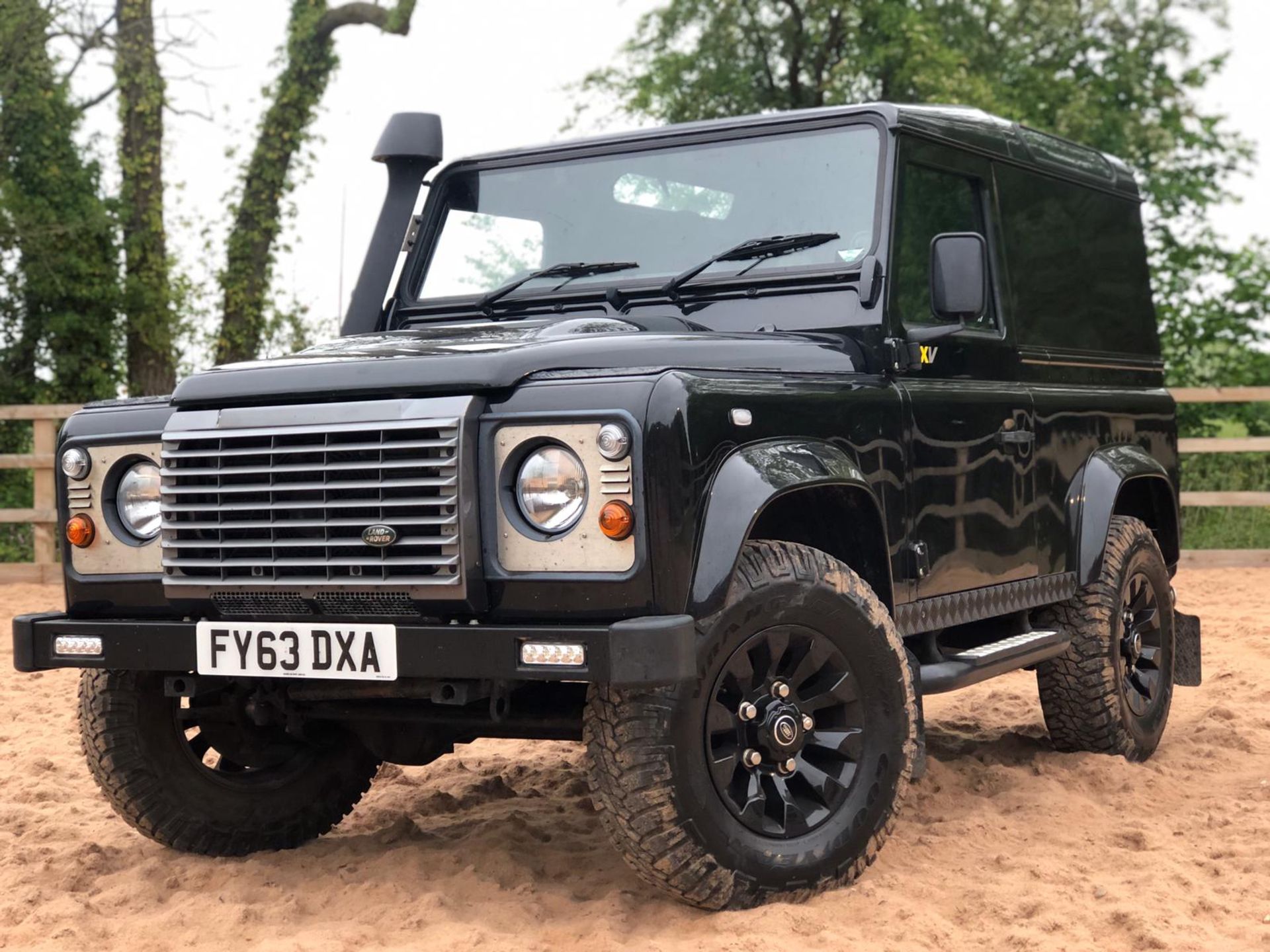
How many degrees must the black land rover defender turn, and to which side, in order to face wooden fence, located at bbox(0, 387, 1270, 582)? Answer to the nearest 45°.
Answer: approximately 90° to its right

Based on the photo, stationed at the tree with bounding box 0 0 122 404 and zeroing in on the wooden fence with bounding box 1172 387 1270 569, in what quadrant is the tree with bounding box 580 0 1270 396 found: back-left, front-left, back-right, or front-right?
front-left

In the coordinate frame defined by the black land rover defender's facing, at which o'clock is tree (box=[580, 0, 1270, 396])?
The tree is roughly at 5 o'clock from the black land rover defender.

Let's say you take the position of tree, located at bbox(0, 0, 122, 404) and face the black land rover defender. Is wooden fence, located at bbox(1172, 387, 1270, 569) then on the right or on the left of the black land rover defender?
left

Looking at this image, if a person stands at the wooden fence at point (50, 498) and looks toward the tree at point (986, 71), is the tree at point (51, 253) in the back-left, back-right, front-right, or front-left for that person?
front-left

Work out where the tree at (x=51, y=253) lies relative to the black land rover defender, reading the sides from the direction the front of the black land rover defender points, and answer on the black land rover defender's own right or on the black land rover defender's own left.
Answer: on the black land rover defender's own right
